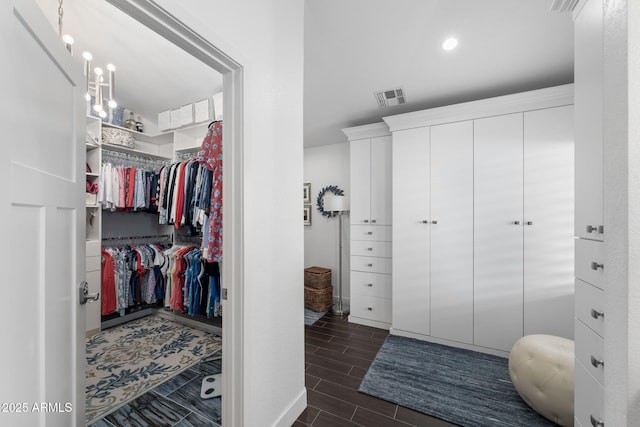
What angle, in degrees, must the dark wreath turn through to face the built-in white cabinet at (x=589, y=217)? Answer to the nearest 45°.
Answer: approximately 45° to its left

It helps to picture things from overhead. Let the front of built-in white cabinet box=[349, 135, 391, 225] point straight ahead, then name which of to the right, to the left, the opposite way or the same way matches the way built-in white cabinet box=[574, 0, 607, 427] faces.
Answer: to the right

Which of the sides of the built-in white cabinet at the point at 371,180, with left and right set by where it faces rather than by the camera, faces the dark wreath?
right

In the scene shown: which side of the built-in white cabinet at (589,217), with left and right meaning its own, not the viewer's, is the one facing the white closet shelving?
front

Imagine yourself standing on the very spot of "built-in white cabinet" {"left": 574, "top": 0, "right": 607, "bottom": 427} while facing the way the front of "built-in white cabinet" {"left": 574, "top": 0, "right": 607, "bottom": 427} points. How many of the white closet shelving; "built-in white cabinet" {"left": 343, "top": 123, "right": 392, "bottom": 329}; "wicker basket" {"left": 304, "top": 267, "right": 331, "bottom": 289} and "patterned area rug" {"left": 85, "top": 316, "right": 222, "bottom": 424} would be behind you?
0

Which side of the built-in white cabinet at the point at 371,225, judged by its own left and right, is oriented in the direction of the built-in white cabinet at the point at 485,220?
left

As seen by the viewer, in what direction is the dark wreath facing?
toward the camera

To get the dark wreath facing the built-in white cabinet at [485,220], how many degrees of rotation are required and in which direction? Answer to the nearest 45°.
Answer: approximately 45° to its left

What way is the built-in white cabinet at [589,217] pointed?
to the viewer's left

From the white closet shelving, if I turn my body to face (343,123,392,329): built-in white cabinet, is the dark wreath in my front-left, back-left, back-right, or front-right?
front-left

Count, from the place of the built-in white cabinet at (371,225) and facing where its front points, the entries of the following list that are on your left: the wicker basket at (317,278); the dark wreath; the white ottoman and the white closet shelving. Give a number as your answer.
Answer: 1

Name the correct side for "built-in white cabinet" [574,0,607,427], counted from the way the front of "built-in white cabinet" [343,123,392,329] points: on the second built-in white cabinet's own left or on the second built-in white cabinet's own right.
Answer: on the second built-in white cabinet's own left

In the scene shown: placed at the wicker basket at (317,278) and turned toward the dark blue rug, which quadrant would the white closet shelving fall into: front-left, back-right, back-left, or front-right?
back-right

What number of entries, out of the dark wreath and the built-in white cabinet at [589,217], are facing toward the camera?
1

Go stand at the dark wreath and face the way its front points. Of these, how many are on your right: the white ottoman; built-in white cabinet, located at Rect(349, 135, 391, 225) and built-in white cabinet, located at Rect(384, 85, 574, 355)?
0

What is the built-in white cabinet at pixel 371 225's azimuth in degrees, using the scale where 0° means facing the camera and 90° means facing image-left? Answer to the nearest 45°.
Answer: approximately 45°
